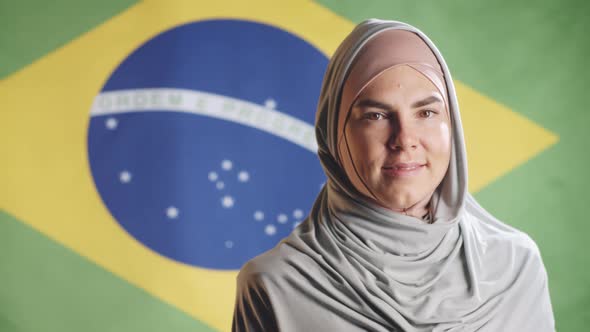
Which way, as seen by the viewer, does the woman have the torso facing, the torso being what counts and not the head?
toward the camera

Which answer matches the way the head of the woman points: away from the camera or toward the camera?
toward the camera
